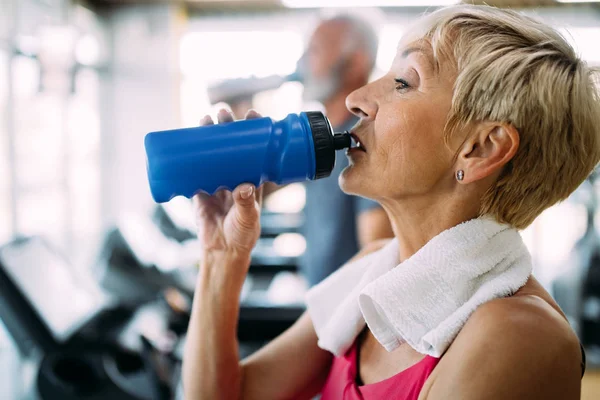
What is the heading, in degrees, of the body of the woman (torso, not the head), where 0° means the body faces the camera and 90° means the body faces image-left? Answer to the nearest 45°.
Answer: approximately 45°

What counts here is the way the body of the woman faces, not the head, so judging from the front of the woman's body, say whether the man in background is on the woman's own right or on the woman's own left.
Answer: on the woman's own right

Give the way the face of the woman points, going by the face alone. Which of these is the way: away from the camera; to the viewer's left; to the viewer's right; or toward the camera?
to the viewer's left
